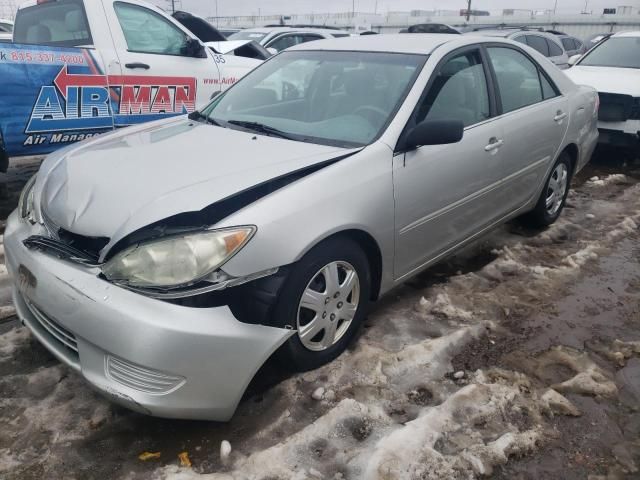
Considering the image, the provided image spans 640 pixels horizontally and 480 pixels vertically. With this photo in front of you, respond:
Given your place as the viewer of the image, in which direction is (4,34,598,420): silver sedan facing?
facing the viewer and to the left of the viewer

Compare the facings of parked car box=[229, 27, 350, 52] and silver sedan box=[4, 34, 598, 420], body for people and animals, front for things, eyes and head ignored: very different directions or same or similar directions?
same or similar directions

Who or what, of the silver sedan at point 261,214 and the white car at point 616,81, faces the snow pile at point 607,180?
the white car

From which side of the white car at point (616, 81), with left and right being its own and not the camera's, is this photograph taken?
front

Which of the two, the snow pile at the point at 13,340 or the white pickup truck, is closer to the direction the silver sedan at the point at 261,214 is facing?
the snow pile

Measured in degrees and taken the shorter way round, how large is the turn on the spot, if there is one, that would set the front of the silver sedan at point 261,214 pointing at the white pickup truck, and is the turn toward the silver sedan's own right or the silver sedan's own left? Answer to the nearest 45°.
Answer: approximately 90° to the silver sedan's own right

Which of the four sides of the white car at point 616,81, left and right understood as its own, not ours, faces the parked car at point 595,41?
back

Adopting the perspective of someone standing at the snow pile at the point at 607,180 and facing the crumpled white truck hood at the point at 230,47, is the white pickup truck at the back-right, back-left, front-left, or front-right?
front-left

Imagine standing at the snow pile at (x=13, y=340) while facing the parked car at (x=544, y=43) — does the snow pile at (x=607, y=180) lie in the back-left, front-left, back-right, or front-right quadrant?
front-right

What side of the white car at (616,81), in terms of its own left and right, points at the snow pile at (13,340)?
front

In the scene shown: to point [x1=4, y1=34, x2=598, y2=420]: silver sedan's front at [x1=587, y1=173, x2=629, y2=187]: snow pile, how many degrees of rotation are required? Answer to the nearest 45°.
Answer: approximately 180°

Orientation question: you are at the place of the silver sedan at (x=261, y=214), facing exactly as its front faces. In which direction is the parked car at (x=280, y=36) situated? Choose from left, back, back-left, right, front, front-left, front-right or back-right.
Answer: back-right

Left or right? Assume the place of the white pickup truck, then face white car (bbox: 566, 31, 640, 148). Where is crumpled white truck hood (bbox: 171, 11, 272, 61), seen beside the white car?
left

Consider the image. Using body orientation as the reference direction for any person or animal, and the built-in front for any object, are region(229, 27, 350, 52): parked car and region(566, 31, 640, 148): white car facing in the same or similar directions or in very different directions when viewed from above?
same or similar directions

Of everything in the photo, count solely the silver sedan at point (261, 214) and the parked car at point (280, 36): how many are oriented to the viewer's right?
0

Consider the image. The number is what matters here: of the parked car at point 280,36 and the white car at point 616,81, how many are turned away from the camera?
0
